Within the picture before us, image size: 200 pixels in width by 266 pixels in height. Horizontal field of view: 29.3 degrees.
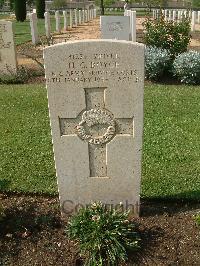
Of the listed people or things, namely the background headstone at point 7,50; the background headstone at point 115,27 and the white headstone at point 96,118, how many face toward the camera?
3

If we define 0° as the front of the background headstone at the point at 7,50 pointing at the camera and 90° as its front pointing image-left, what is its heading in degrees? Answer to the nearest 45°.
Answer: approximately 0°

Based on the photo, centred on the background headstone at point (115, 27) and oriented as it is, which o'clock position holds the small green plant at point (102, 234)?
The small green plant is roughly at 12 o'clock from the background headstone.

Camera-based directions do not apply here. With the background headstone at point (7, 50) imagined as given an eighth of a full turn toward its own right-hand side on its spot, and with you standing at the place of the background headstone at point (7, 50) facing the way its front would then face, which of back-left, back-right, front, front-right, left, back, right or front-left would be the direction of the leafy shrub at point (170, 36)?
back-left

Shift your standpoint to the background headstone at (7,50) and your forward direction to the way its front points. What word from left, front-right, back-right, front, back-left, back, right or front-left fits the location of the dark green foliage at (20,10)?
back

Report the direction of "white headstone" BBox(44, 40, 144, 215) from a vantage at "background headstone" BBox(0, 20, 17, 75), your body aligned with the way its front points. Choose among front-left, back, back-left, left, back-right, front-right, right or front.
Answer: front

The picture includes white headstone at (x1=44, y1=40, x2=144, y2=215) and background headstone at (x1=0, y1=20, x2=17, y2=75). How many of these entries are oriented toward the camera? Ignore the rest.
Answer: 2

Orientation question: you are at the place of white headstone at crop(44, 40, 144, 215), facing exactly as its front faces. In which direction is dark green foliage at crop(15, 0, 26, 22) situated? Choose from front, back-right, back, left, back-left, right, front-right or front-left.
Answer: back

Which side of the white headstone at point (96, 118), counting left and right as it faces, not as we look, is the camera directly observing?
front

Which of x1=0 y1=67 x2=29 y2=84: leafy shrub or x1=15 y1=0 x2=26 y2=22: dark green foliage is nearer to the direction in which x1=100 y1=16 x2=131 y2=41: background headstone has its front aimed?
the leafy shrub

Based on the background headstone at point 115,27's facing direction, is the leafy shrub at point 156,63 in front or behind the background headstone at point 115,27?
in front

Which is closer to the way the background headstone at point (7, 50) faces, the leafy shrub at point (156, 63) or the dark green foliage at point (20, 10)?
the leafy shrub

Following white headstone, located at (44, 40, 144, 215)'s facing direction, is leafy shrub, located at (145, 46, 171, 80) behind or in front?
behind

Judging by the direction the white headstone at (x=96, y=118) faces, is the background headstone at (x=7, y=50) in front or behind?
behind

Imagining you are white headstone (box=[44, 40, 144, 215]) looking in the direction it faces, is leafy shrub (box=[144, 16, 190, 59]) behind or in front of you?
behind

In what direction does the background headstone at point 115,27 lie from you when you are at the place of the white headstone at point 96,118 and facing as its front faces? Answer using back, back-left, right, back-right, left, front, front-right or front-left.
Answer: back
